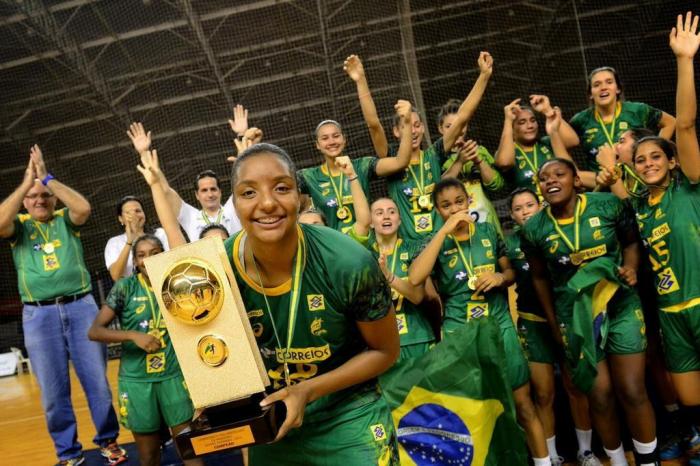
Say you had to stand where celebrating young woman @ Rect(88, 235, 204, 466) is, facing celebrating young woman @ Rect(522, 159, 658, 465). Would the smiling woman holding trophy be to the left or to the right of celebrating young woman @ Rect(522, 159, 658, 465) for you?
right

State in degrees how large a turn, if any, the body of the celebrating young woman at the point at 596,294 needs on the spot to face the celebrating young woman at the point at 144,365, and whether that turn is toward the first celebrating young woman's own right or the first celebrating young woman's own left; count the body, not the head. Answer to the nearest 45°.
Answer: approximately 90° to the first celebrating young woman's own right

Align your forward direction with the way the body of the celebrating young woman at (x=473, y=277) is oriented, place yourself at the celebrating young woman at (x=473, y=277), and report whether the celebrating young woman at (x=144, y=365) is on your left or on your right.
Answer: on your right

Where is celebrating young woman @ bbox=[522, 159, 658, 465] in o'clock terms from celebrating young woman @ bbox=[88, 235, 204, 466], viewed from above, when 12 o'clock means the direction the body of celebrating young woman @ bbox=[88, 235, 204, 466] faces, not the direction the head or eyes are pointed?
celebrating young woman @ bbox=[522, 159, 658, 465] is roughly at 10 o'clock from celebrating young woman @ bbox=[88, 235, 204, 466].

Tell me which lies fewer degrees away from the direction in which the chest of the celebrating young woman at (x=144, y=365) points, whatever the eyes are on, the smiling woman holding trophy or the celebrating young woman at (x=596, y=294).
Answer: the smiling woman holding trophy

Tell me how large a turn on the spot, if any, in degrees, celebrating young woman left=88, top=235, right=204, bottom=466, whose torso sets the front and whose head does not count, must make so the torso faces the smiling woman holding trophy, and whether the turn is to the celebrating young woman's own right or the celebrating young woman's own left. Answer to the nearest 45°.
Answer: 0° — they already face them

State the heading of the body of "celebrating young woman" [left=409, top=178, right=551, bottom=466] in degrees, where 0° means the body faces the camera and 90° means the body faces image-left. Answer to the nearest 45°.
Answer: approximately 0°

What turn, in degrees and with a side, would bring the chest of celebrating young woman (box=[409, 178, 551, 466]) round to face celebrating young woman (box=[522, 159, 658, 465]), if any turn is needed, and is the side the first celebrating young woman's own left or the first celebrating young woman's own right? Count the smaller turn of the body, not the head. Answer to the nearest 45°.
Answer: approximately 90° to the first celebrating young woman's own left
